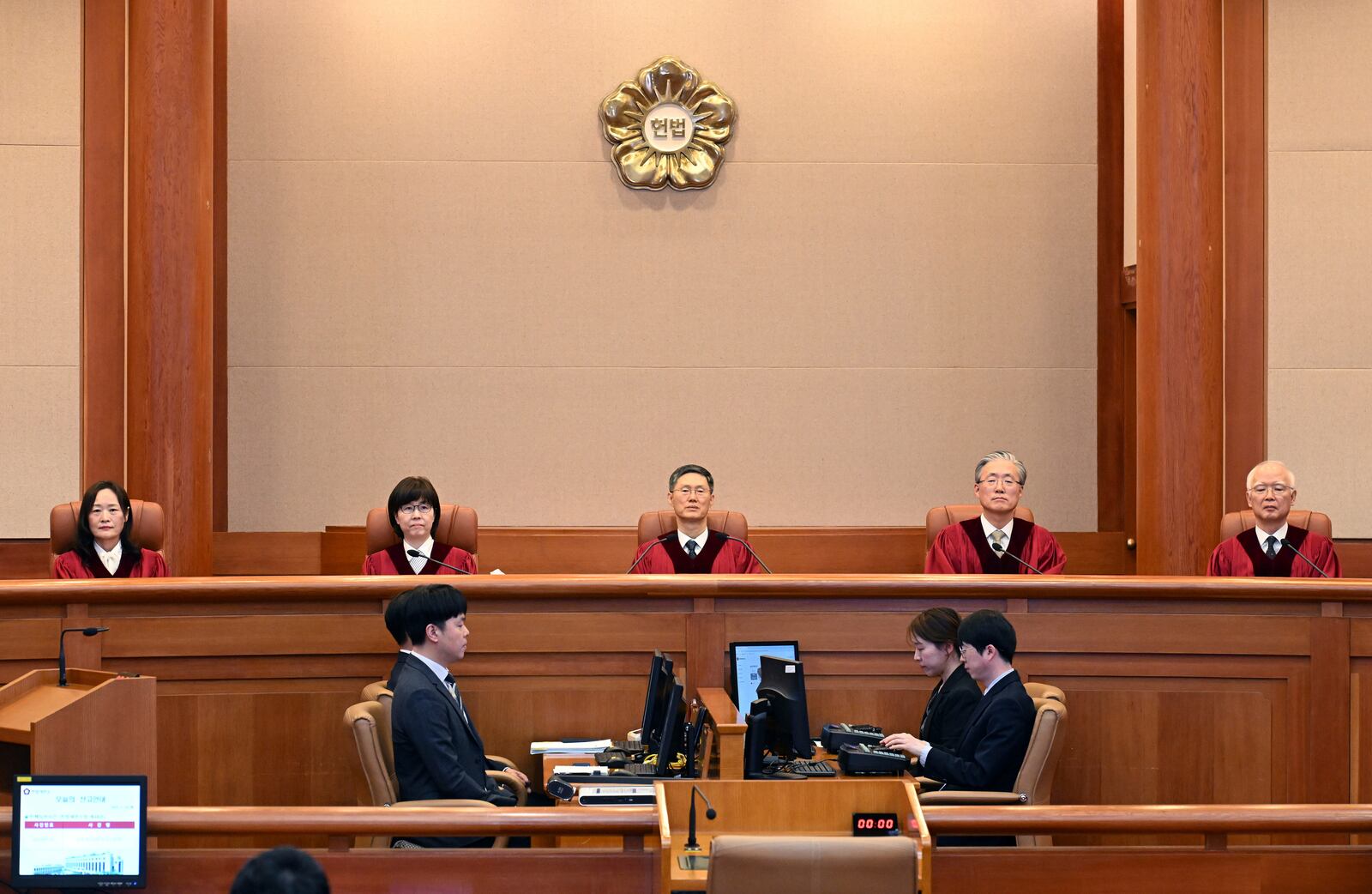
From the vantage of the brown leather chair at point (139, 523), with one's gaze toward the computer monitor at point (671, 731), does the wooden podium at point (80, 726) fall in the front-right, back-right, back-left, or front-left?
front-right

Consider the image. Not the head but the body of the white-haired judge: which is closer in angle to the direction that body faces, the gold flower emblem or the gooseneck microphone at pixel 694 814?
the gooseneck microphone

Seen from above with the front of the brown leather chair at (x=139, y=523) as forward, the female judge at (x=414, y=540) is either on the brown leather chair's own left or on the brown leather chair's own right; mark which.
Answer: on the brown leather chair's own left

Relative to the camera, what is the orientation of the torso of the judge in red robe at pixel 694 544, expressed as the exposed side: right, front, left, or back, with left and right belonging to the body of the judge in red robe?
front

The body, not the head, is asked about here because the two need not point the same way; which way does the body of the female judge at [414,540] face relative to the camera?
toward the camera

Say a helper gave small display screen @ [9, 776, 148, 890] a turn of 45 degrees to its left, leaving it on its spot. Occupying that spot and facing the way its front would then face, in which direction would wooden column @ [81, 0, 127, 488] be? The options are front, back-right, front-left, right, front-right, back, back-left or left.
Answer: back-left

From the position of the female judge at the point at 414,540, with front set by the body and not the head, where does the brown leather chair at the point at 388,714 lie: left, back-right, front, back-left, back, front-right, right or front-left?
front

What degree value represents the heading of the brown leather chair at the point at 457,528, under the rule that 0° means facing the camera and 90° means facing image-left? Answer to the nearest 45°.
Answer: approximately 0°

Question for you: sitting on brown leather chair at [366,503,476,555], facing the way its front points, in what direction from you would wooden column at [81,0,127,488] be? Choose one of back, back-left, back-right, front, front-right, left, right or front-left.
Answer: back-right

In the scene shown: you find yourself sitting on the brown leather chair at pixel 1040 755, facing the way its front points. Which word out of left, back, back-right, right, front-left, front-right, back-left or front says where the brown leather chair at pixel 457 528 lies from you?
front-right

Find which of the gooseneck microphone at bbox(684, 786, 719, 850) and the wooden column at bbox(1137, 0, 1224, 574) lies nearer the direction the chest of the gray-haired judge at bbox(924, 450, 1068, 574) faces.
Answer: the gooseneck microphone

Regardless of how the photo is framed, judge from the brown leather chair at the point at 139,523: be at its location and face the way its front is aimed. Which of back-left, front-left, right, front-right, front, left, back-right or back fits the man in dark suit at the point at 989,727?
front-left

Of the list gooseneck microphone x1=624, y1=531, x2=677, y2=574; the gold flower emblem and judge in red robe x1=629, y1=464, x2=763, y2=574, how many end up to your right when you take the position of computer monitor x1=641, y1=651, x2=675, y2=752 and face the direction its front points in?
3

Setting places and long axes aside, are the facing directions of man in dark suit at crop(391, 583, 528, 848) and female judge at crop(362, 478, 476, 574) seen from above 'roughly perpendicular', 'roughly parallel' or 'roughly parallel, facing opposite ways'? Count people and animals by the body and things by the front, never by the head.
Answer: roughly perpendicular

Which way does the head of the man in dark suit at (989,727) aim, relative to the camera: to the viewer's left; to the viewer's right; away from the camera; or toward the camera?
to the viewer's left

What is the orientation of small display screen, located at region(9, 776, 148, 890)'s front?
toward the camera
